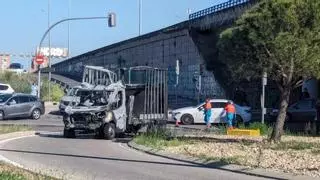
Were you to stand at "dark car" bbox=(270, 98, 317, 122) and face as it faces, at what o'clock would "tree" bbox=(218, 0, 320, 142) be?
The tree is roughly at 9 o'clock from the dark car.

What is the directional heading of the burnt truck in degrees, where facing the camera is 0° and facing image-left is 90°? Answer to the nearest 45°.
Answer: approximately 45°

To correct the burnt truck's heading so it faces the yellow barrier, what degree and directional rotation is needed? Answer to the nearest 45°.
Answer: approximately 90° to its left

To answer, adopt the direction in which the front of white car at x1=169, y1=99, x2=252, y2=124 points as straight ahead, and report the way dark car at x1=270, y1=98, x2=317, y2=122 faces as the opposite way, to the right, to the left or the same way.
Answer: the same way

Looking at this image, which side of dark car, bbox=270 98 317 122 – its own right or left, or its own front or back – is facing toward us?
left

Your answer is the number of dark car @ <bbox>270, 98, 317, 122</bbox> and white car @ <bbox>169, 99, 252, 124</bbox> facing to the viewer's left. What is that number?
2

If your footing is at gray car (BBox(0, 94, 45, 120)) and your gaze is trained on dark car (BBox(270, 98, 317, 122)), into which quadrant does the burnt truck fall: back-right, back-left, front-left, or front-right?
front-right

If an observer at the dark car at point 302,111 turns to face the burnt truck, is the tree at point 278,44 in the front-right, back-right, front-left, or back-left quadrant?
front-left

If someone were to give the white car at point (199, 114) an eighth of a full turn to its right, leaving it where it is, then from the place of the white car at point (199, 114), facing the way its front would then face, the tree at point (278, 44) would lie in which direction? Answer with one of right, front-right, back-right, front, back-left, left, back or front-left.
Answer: back-left

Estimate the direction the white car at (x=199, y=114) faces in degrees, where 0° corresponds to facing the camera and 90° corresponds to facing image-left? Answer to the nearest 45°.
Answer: approximately 90°

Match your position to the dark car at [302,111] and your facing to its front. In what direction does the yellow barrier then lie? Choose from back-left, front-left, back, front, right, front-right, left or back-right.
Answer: left

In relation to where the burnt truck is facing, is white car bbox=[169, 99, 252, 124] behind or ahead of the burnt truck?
behind
